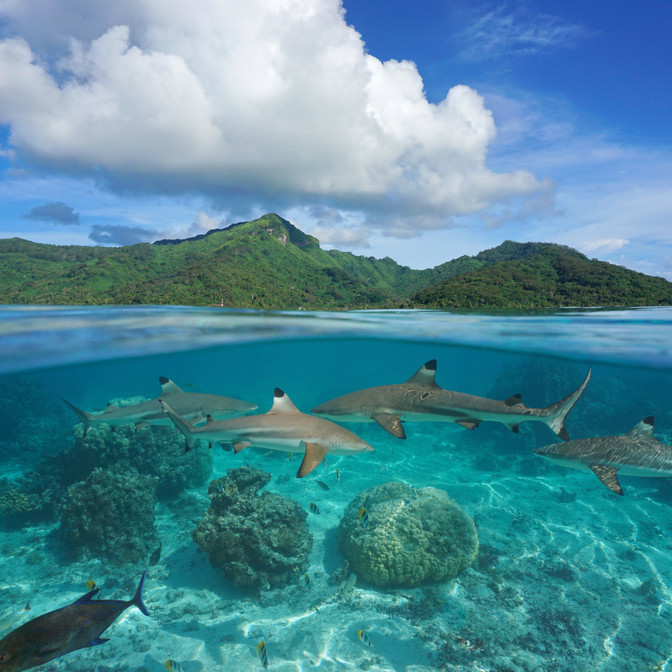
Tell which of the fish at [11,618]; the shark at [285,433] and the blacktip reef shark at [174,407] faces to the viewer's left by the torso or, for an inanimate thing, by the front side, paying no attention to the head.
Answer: the fish

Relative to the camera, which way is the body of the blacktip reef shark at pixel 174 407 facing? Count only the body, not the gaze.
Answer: to the viewer's right

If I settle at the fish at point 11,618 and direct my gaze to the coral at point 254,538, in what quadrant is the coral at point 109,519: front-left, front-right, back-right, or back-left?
front-left

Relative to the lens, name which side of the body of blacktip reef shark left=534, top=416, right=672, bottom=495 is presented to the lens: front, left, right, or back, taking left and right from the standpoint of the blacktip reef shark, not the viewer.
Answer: left

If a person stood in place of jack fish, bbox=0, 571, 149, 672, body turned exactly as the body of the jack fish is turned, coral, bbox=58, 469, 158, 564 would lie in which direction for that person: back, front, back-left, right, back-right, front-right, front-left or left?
right

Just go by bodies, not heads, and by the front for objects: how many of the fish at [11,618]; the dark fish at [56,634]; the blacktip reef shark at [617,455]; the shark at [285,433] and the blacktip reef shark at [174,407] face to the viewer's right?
2

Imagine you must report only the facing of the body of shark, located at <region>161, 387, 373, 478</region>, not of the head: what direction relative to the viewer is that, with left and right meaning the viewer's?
facing to the right of the viewer

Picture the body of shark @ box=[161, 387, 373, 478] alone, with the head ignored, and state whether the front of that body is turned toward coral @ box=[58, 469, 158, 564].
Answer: no

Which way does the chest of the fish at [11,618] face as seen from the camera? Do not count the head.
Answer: to the viewer's left

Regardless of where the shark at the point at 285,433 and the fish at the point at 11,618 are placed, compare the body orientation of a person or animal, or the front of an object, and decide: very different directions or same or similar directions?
very different directions

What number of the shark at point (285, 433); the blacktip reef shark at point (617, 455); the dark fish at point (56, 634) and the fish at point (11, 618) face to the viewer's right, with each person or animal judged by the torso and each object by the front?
1

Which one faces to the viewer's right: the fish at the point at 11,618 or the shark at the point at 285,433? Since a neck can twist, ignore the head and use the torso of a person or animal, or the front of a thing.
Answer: the shark

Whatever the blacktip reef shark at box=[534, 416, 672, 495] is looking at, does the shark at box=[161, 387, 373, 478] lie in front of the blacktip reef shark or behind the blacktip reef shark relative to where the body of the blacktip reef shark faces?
in front

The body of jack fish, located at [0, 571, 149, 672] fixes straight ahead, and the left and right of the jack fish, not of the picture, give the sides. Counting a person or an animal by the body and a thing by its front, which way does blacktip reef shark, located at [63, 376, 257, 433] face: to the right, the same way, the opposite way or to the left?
the opposite way

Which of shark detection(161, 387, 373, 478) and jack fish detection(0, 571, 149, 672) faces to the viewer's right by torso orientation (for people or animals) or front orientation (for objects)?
shark detection(161, 387, 373, 478)
